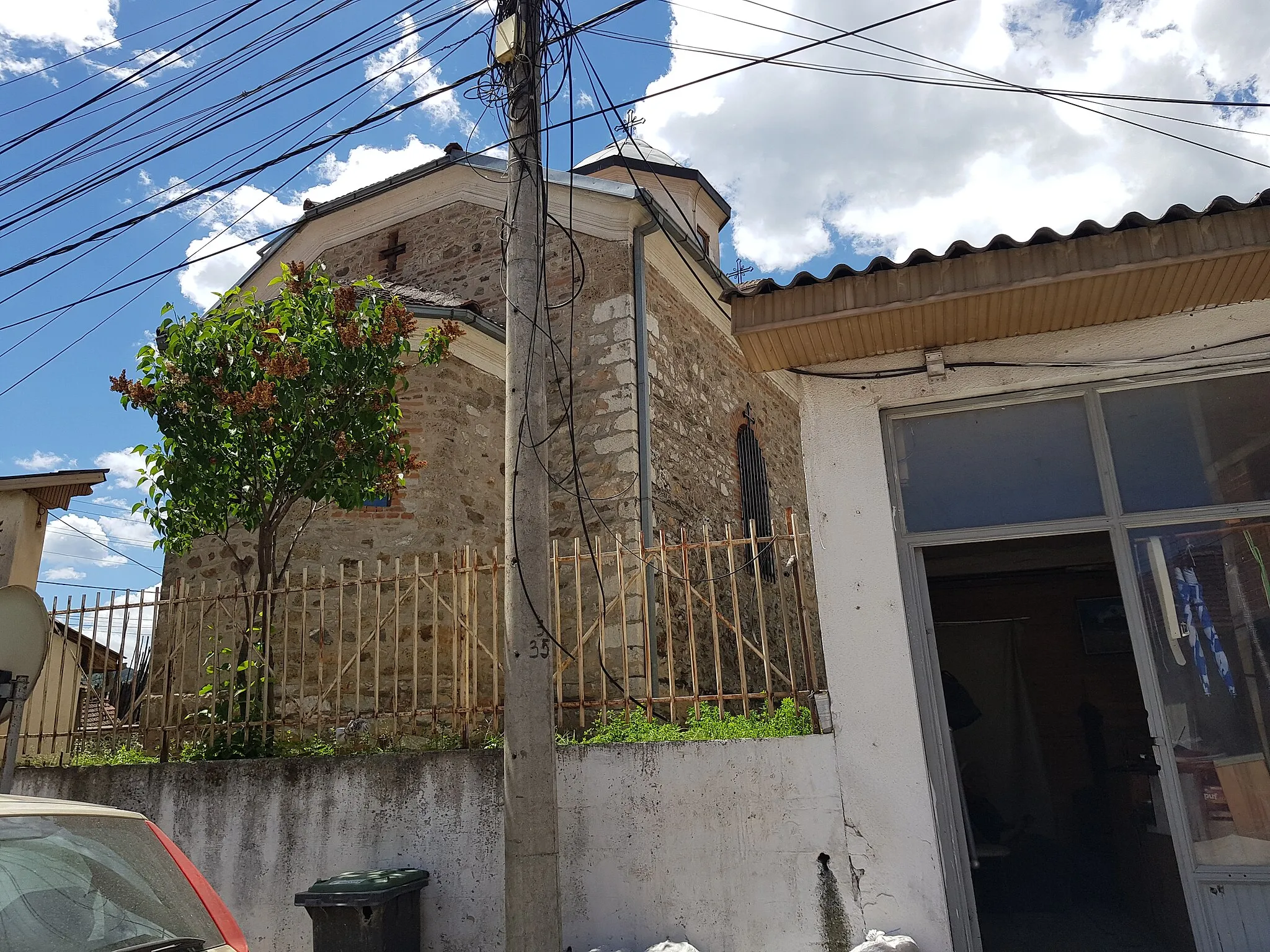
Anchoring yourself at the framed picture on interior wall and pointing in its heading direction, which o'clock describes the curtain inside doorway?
The curtain inside doorway is roughly at 2 o'clock from the framed picture on interior wall.

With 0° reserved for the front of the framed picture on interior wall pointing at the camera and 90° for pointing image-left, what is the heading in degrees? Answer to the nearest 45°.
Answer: approximately 0°

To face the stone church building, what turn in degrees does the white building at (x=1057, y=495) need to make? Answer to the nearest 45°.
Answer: approximately 135° to its right

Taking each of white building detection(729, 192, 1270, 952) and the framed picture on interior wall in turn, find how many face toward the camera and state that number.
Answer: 2

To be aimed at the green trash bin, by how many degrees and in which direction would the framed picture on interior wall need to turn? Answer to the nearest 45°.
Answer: approximately 45° to its right

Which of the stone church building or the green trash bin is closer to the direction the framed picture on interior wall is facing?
the green trash bin

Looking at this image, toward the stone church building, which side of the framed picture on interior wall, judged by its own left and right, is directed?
right

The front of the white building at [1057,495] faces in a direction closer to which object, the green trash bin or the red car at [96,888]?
the red car

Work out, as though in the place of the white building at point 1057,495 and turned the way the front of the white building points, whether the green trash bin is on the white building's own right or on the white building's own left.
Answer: on the white building's own right

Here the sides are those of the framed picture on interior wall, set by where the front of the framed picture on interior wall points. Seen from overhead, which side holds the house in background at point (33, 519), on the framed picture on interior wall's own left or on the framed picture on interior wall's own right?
on the framed picture on interior wall's own right

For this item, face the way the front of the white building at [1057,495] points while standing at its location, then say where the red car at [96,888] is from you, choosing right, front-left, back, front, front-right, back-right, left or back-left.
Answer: front-right
